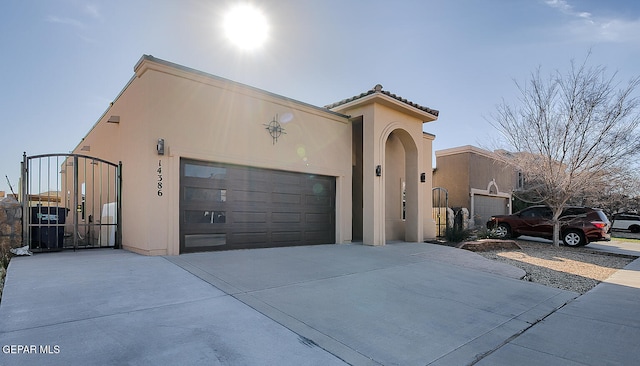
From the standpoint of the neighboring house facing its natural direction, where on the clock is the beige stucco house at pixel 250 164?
The beige stucco house is roughly at 2 o'clock from the neighboring house.

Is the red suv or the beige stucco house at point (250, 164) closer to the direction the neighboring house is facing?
the red suv

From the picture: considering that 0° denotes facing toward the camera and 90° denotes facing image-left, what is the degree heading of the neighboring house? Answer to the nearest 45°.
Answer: approximately 315°

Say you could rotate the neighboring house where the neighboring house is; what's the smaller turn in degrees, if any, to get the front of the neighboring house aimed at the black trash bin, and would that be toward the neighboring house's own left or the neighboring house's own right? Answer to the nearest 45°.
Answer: approximately 90° to the neighboring house's own right

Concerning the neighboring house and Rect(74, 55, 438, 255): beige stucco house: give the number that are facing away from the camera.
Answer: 0

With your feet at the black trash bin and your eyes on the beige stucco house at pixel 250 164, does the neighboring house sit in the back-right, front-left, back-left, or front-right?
front-left

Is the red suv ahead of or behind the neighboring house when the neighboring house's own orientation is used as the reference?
ahead

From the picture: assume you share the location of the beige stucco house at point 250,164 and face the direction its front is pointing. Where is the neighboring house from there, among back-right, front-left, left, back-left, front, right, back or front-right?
left

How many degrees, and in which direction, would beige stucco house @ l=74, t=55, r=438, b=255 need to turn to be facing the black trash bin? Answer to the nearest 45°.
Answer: approximately 135° to its right

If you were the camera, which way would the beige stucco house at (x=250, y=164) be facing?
facing the viewer and to the right of the viewer
